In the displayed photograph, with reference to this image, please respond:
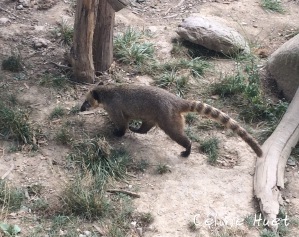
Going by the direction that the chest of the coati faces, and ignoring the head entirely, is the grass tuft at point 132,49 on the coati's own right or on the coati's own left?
on the coati's own right

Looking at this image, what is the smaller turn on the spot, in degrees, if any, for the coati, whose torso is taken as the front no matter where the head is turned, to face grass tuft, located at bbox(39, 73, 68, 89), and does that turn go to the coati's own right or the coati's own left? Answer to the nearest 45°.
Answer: approximately 45° to the coati's own right

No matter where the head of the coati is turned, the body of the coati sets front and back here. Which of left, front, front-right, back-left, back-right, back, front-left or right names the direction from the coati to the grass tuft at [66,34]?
front-right

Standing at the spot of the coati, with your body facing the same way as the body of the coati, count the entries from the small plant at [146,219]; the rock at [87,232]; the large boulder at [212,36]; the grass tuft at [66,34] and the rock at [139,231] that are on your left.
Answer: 3

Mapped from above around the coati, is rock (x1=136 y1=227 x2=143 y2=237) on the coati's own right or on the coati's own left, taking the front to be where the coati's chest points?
on the coati's own left

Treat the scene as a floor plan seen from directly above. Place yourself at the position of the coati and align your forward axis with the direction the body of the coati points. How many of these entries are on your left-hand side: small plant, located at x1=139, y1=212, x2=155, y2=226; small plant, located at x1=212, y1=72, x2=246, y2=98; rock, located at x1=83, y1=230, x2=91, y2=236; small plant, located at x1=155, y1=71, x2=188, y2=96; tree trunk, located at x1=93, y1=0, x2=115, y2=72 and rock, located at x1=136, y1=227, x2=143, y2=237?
3

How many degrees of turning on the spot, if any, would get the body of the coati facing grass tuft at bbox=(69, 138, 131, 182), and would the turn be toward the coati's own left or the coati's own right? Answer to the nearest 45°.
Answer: approximately 45° to the coati's own left

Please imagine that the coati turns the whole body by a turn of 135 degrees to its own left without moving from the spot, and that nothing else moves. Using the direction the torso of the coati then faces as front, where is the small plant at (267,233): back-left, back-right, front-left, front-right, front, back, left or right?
front

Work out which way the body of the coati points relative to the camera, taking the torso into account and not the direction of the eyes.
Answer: to the viewer's left
